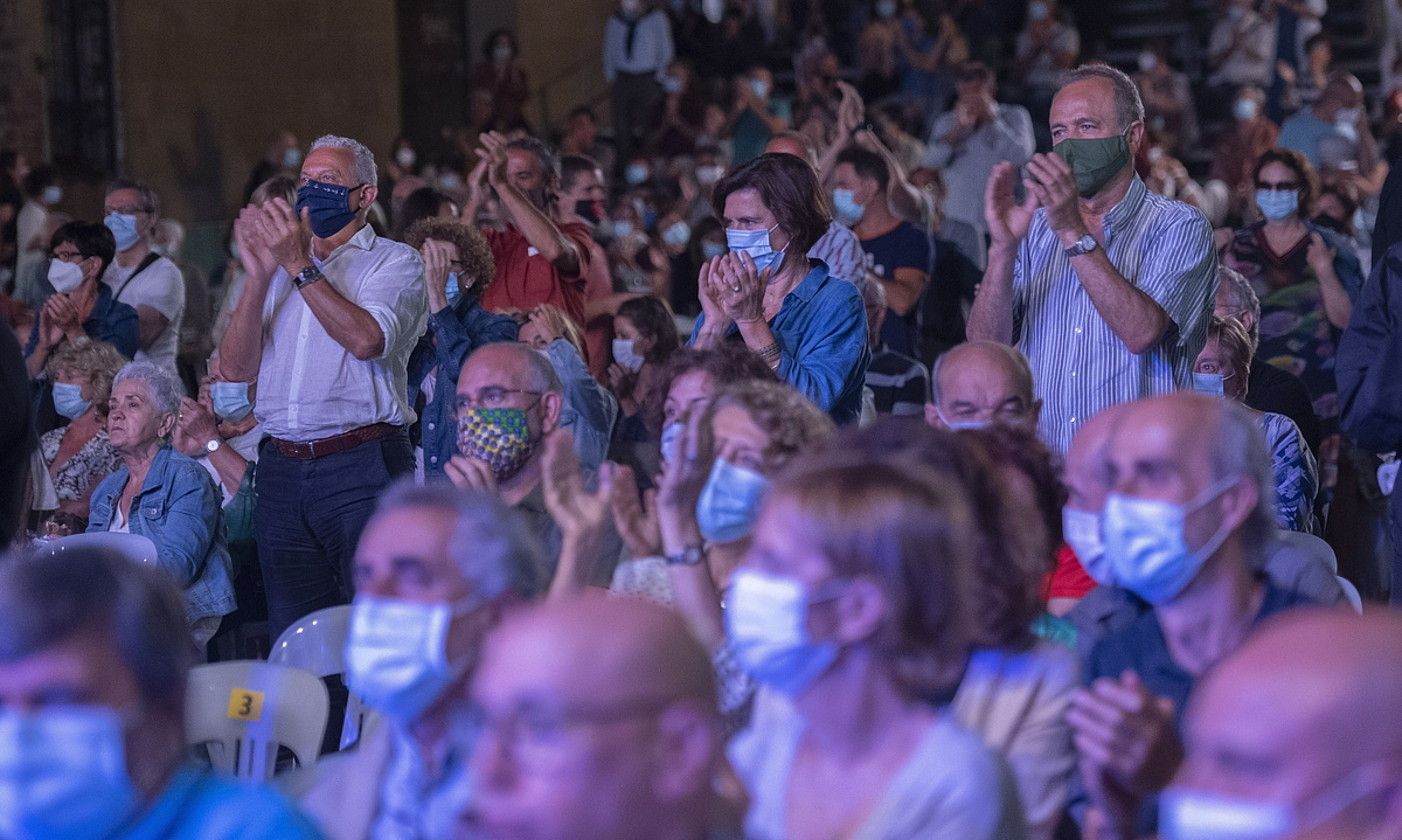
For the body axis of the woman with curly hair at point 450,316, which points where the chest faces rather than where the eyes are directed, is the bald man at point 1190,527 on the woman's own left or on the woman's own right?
on the woman's own left

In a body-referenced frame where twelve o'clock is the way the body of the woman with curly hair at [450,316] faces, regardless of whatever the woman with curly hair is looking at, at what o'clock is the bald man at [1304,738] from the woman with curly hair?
The bald man is roughly at 10 o'clock from the woman with curly hair.

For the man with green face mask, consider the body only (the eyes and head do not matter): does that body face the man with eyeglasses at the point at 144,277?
no

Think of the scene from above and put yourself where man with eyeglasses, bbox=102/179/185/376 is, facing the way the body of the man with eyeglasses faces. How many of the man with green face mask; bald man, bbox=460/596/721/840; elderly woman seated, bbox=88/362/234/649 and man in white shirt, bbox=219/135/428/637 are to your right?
0

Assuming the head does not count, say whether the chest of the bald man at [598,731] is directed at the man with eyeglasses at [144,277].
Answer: no

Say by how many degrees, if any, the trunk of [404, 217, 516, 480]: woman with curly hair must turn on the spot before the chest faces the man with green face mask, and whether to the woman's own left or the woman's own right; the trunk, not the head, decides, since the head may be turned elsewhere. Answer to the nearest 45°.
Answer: approximately 90° to the woman's own left

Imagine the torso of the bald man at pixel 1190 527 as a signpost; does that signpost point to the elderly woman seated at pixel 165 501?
no

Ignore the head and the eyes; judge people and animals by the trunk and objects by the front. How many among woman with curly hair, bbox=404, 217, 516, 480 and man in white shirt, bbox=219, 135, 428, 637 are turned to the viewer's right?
0

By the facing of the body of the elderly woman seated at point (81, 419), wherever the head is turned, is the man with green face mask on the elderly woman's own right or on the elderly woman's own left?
on the elderly woman's own left

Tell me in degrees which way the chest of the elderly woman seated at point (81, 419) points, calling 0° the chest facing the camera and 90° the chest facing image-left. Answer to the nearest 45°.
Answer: approximately 45°

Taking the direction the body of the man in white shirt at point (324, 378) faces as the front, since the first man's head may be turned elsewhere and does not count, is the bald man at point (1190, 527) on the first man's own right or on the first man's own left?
on the first man's own left

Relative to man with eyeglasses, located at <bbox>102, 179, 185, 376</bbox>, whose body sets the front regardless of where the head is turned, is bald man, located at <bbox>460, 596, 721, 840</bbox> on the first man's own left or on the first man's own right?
on the first man's own left

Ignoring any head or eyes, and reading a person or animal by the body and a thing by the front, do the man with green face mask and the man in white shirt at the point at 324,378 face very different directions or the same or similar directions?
same or similar directions

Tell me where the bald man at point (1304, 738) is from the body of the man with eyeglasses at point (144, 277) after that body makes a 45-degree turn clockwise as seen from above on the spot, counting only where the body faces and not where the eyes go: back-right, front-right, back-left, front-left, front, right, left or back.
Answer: left

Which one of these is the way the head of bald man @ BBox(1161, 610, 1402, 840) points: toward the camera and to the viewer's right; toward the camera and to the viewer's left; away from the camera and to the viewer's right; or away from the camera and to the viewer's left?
toward the camera and to the viewer's left

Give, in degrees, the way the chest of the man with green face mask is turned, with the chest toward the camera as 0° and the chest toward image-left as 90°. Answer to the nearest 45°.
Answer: approximately 45°

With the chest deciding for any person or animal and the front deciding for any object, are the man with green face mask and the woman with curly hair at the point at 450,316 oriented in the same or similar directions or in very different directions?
same or similar directions
